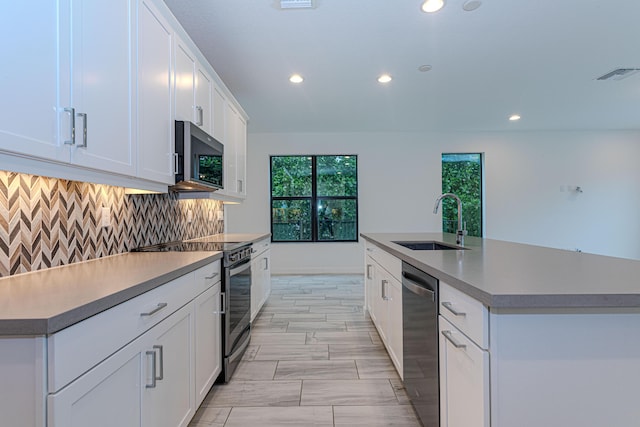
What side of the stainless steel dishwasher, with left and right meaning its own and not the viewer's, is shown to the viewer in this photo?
left

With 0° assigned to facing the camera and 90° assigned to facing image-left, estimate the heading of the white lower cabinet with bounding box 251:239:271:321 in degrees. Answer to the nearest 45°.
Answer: approximately 270°

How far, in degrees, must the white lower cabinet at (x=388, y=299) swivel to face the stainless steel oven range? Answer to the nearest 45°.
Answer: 0° — it already faces it

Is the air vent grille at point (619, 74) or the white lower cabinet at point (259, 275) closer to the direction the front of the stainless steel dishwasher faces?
the white lower cabinet

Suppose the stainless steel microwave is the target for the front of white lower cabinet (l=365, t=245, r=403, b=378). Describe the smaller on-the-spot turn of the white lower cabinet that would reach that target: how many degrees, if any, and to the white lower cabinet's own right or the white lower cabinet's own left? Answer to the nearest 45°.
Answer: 0° — it already faces it

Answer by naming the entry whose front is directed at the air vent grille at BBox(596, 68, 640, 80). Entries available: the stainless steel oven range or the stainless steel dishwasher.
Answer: the stainless steel oven range

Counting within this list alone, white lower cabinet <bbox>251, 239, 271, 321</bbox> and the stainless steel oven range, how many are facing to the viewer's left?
0

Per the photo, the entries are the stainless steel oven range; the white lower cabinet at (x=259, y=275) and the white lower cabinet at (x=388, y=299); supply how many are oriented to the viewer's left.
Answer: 1

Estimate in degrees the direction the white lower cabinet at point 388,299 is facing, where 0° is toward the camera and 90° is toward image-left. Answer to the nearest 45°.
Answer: approximately 90°

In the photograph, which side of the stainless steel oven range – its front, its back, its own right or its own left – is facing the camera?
right

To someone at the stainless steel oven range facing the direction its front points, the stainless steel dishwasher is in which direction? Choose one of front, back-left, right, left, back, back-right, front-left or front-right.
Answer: front-right

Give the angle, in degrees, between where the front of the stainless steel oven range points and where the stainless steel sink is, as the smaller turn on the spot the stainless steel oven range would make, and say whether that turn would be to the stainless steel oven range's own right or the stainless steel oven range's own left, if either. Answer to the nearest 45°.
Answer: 0° — it already faces it

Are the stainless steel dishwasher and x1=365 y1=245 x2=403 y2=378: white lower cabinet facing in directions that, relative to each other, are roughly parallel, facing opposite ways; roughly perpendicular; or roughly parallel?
roughly parallel

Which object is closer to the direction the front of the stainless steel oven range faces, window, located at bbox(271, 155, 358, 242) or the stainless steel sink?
the stainless steel sink

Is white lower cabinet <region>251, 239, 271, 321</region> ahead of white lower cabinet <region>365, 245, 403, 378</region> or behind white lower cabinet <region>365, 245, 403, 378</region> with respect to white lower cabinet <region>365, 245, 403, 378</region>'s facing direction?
ahead
